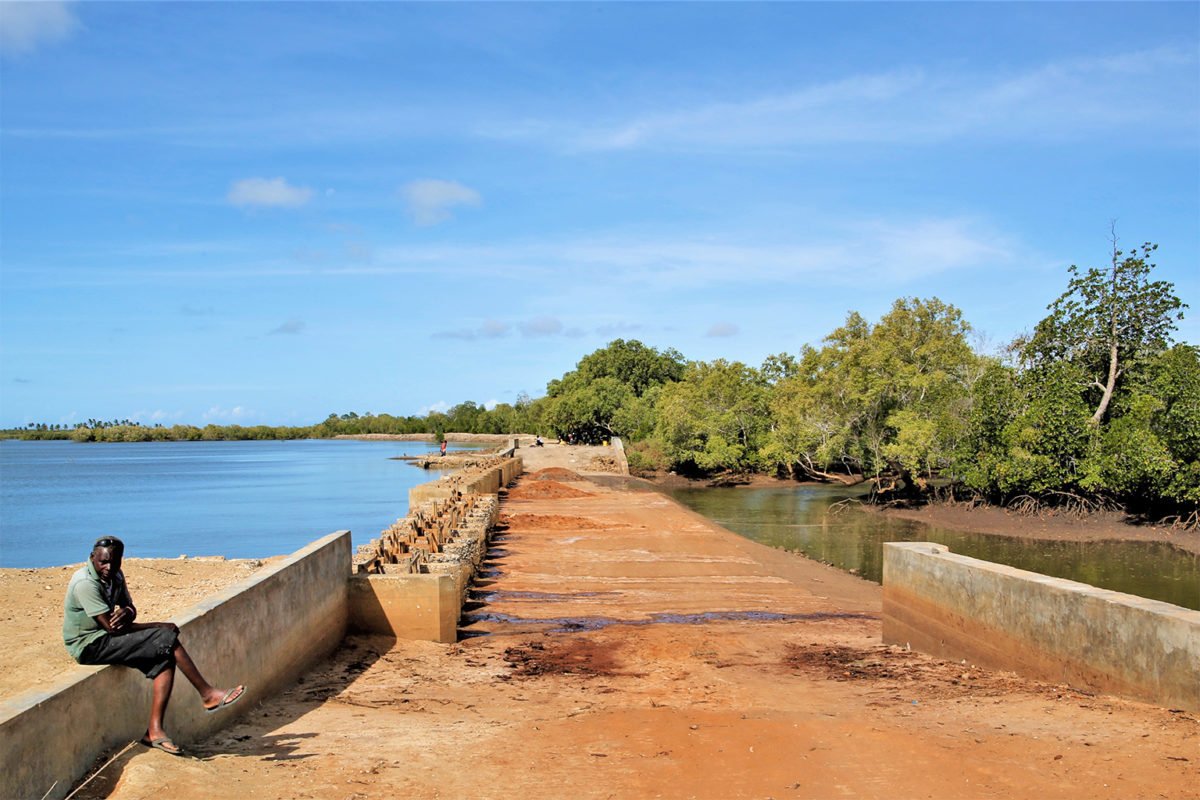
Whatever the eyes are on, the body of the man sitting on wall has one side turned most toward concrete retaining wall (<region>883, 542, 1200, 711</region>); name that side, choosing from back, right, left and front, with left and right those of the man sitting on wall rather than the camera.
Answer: front

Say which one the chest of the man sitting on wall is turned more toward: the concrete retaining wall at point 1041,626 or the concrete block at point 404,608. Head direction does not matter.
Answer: the concrete retaining wall

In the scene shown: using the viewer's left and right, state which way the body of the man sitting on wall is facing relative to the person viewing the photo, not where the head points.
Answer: facing to the right of the viewer

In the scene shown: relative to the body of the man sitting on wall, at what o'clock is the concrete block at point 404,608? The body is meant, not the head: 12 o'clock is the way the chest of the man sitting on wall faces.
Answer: The concrete block is roughly at 10 o'clock from the man sitting on wall.

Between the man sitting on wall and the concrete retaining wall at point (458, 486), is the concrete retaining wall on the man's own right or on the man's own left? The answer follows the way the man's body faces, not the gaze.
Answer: on the man's own left
